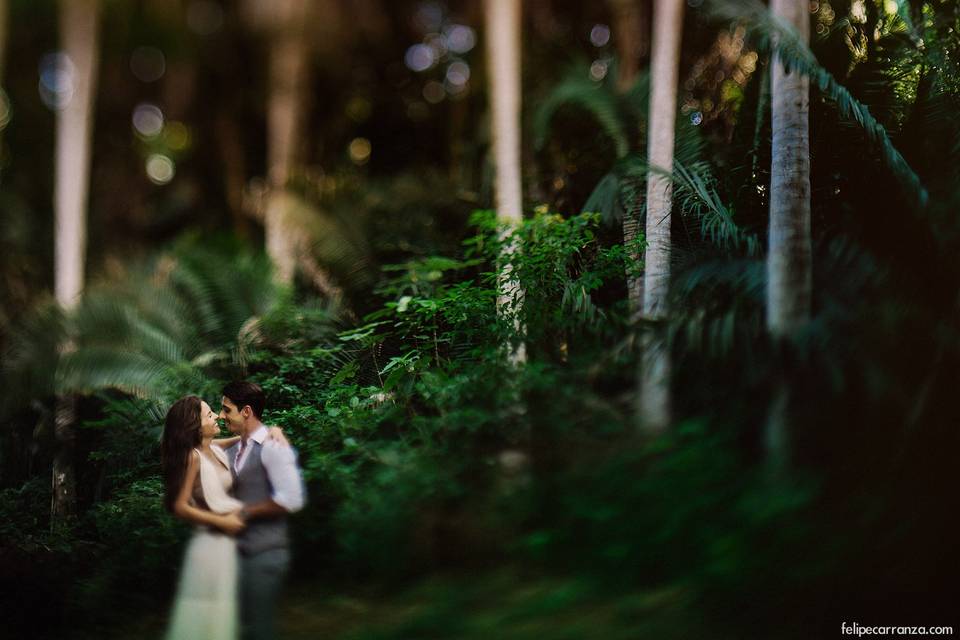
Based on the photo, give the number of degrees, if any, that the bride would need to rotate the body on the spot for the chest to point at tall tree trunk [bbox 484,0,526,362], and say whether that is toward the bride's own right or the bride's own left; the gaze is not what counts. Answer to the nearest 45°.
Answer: approximately 45° to the bride's own left

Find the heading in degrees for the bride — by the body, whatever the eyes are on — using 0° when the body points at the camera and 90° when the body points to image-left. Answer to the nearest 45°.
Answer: approximately 270°

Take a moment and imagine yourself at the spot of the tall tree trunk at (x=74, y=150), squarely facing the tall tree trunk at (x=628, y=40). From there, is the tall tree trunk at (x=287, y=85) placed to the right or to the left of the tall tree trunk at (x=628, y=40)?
left

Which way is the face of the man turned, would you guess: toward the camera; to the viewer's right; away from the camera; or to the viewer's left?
to the viewer's left

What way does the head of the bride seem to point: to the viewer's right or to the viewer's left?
to the viewer's right

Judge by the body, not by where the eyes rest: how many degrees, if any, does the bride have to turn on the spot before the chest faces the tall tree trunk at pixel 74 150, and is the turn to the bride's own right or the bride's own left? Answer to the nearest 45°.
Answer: approximately 90° to the bride's own left

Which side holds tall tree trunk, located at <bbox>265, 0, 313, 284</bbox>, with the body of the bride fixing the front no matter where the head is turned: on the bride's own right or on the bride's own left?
on the bride's own left

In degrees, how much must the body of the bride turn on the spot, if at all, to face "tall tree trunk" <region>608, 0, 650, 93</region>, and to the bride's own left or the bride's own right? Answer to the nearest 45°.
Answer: approximately 45° to the bride's own left
